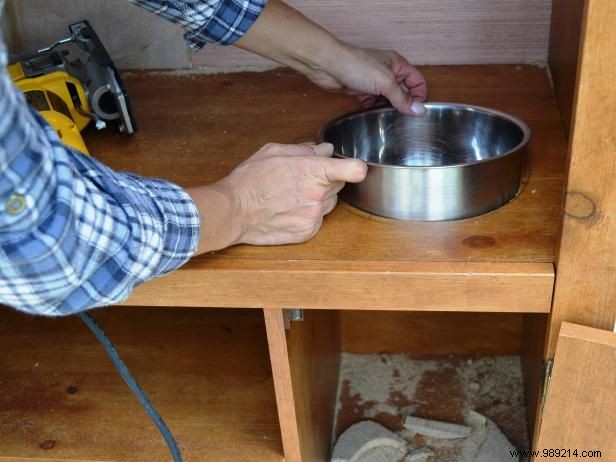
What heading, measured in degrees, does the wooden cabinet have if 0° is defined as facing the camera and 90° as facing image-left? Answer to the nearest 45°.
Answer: approximately 0°
